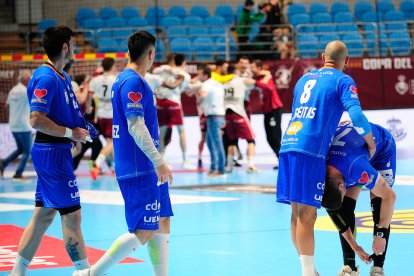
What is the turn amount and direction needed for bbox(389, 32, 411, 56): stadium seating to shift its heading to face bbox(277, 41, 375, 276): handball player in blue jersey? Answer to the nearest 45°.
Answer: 0° — it already faces them

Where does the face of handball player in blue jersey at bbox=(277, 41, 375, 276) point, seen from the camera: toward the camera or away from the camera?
away from the camera

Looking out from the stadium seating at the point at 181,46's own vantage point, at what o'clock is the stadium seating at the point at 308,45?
the stadium seating at the point at 308,45 is roughly at 9 o'clock from the stadium seating at the point at 181,46.

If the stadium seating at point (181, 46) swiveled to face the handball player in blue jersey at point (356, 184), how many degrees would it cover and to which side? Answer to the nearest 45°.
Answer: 0° — it already faces them

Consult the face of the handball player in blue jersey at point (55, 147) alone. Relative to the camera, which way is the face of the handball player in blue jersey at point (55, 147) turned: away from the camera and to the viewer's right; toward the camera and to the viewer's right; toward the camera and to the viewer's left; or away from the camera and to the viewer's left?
away from the camera and to the viewer's right

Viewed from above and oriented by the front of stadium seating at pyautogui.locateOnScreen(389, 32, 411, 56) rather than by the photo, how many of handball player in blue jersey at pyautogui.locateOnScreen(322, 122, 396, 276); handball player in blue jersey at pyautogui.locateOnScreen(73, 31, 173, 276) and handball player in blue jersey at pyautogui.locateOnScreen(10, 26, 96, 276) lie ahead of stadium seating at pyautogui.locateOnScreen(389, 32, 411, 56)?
3

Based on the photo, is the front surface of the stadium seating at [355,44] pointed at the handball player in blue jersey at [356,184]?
yes
